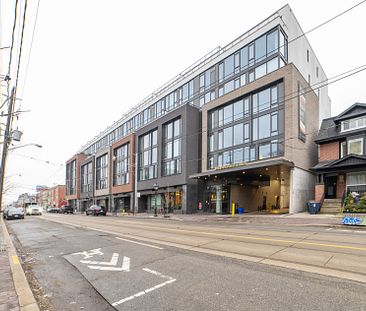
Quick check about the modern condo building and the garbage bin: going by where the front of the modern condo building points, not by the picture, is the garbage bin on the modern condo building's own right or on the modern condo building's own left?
on the modern condo building's own left

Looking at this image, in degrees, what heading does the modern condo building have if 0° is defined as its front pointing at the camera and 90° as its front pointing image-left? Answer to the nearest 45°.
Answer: approximately 45°
